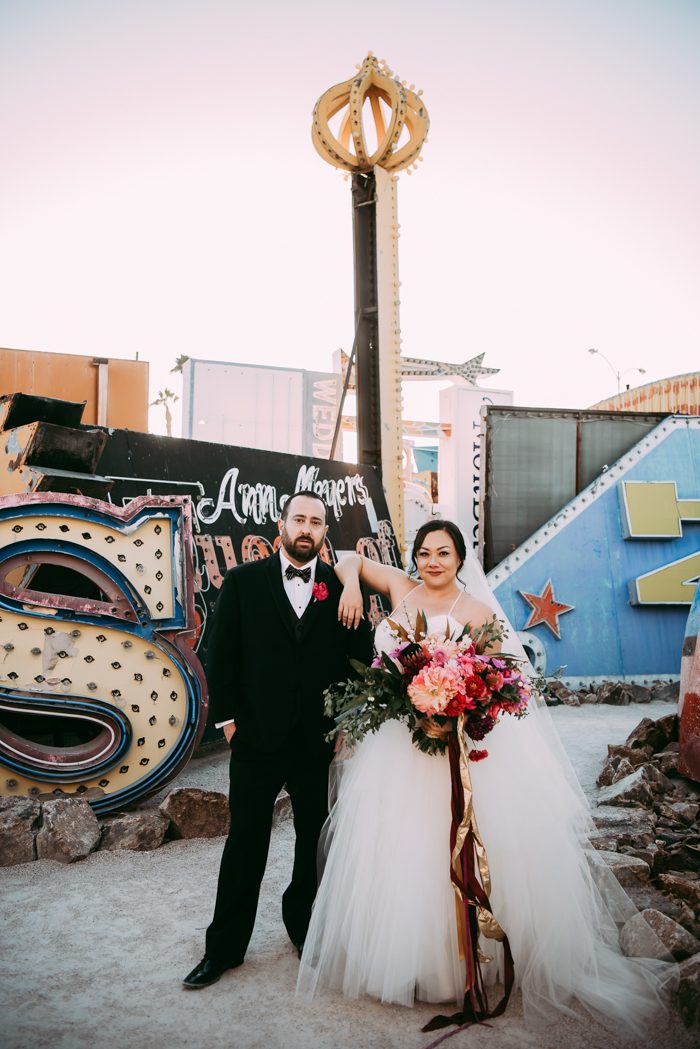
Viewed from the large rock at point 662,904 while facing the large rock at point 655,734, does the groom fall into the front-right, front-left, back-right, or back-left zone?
back-left

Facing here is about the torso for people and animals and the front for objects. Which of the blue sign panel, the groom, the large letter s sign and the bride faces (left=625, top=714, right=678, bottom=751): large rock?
the blue sign panel

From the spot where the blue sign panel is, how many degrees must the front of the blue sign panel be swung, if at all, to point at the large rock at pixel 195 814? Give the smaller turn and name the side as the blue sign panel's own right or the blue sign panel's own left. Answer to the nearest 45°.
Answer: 0° — it already faces it

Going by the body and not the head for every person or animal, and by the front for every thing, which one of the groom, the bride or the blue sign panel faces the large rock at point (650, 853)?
the blue sign panel

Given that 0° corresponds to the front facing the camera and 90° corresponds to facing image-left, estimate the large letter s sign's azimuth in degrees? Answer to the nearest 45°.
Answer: approximately 0°

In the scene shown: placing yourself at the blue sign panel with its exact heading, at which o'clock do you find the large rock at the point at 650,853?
The large rock is roughly at 12 o'clock from the blue sign panel.

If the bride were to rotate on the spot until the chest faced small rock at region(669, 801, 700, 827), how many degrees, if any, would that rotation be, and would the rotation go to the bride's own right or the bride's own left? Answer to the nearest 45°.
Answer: approximately 135° to the bride's own left

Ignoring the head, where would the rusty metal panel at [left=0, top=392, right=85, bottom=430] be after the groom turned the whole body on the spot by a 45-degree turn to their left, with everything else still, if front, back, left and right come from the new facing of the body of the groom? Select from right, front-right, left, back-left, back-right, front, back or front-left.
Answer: back

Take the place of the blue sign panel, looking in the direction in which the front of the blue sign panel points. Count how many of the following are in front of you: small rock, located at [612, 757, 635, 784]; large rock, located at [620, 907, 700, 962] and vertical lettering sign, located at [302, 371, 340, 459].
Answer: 2

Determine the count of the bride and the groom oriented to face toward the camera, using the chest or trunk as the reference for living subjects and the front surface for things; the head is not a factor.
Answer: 2

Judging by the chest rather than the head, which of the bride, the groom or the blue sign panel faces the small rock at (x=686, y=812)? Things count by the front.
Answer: the blue sign panel
